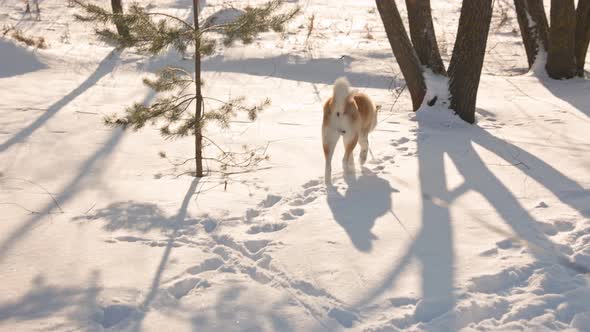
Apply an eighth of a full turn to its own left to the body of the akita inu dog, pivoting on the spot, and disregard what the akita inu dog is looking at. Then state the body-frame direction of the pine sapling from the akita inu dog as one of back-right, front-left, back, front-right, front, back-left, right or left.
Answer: left

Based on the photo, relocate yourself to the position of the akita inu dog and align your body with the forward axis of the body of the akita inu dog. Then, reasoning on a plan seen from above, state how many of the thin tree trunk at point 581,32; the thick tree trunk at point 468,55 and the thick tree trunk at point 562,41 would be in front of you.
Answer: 3

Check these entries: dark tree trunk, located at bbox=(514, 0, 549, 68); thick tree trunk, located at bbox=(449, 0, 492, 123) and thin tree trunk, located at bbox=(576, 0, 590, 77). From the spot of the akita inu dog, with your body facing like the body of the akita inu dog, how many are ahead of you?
3

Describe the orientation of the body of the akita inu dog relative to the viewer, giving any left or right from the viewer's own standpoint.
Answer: facing away from the viewer and to the right of the viewer

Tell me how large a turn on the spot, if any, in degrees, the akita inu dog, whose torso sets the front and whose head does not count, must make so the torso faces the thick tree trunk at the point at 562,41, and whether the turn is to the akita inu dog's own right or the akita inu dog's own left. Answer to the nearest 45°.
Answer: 0° — it already faces it
